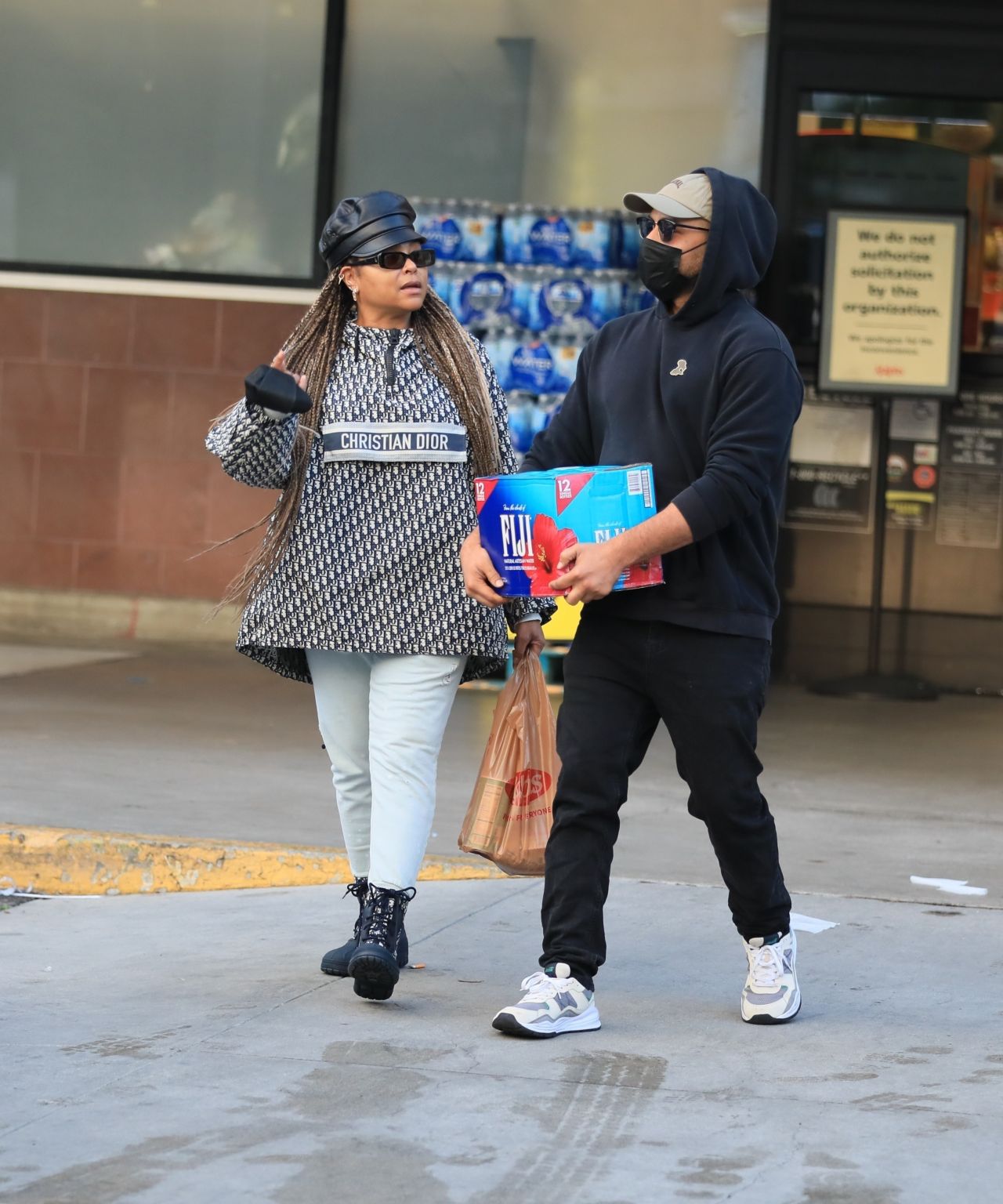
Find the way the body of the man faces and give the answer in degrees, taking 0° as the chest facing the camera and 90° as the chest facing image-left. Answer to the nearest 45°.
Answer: approximately 45°

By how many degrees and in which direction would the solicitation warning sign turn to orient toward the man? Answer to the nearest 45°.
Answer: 0° — it already faces them

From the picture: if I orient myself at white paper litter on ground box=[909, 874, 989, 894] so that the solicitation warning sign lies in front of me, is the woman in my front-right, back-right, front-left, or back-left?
back-left

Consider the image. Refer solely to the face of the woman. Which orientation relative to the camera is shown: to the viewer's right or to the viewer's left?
to the viewer's right

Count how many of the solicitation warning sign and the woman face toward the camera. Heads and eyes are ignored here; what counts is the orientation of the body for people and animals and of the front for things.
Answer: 2

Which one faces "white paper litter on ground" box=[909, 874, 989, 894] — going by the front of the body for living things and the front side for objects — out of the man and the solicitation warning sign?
the solicitation warning sign

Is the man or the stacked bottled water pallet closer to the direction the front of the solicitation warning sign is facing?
the man

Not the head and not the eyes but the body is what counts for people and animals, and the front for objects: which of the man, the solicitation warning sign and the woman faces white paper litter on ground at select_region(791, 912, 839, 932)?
the solicitation warning sign

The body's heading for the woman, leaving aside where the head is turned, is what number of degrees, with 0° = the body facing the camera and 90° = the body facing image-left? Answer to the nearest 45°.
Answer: approximately 0°

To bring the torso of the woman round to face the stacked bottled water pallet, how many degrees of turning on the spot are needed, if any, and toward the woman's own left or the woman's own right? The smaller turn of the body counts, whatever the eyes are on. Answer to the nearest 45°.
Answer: approximately 180°

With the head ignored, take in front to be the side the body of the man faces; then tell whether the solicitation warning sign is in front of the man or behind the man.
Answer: behind

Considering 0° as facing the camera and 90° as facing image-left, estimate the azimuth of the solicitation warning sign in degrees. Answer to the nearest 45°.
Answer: approximately 0°

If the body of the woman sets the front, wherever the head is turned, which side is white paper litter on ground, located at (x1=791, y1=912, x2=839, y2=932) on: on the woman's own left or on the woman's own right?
on the woman's own left
